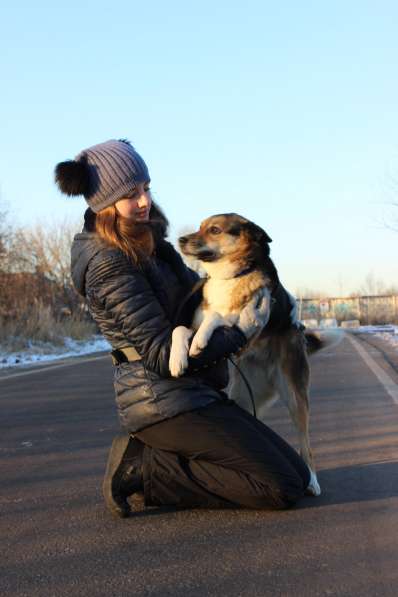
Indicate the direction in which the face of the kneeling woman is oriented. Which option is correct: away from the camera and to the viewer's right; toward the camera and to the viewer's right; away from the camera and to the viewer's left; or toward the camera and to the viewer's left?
toward the camera and to the viewer's right

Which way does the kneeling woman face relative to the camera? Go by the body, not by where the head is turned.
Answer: to the viewer's right
